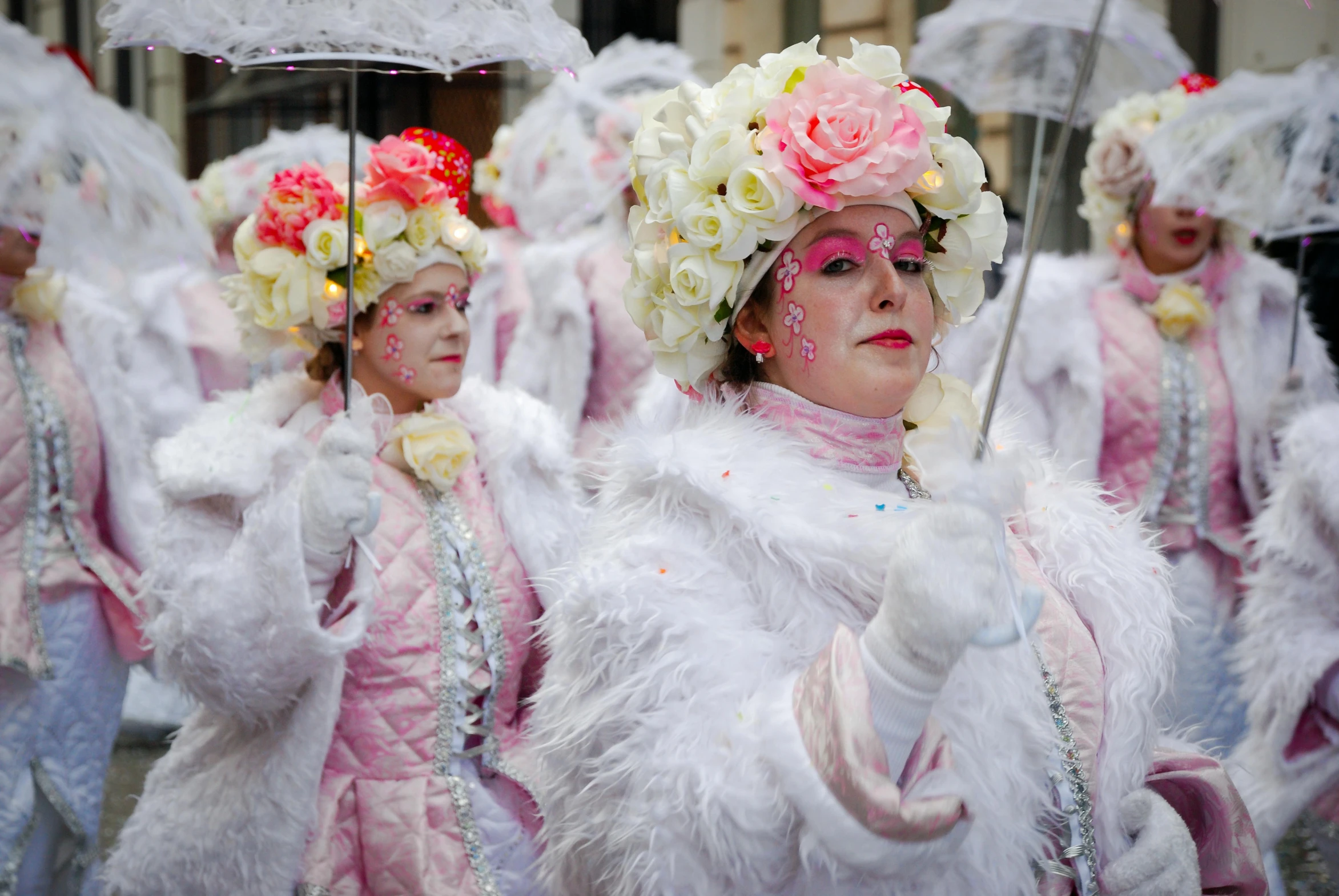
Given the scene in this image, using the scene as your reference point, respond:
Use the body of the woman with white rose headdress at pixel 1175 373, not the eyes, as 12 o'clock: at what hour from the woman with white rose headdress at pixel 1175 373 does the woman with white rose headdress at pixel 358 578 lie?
the woman with white rose headdress at pixel 358 578 is roughly at 1 o'clock from the woman with white rose headdress at pixel 1175 373.

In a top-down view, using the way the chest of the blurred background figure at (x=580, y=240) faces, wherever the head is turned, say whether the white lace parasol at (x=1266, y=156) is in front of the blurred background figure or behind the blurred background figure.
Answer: in front

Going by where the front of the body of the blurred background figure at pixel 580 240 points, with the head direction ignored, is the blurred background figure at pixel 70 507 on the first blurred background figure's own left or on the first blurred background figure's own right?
on the first blurred background figure's own right

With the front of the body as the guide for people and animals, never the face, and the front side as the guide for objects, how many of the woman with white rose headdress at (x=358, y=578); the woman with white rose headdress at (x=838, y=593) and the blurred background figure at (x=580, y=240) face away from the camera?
0

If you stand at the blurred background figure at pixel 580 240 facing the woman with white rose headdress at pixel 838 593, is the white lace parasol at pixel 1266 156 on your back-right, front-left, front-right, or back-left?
front-left

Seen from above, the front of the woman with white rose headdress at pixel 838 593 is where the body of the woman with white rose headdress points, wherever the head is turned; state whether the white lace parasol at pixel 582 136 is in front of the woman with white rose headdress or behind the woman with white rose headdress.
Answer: behind

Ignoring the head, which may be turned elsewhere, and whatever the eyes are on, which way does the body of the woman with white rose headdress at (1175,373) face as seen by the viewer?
toward the camera

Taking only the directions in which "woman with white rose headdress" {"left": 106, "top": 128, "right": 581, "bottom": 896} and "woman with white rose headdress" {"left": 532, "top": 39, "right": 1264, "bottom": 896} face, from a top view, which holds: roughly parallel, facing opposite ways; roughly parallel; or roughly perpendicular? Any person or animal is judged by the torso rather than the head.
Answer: roughly parallel

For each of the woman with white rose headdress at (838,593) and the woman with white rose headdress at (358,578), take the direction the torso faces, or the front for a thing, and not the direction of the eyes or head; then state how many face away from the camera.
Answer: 0

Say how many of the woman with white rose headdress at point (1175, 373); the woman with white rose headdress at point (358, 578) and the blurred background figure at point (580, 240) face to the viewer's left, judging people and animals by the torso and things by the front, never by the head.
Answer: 0

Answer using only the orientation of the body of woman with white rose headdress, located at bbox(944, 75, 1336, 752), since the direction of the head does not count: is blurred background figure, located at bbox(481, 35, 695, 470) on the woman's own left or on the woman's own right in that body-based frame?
on the woman's own right
